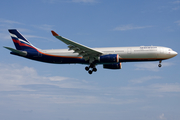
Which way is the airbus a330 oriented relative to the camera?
to the viewer's right
